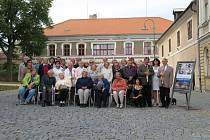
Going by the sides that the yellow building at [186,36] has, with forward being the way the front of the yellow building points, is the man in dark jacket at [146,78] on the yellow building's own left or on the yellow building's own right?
on the yellow building's own left

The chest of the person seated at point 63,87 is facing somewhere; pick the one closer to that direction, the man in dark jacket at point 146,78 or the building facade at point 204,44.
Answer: the man in dark jacket

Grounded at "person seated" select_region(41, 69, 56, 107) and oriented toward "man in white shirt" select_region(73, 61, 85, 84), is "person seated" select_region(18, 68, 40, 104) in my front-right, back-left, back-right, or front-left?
back-left

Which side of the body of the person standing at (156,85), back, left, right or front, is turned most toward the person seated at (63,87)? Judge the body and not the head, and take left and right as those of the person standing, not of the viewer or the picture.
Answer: right

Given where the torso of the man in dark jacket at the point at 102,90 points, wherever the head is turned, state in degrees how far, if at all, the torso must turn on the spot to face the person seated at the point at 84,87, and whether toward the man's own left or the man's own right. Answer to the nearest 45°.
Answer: approximately 90° to the man's own right

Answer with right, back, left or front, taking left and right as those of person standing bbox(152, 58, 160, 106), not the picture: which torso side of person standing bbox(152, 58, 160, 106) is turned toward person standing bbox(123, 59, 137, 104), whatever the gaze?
right
